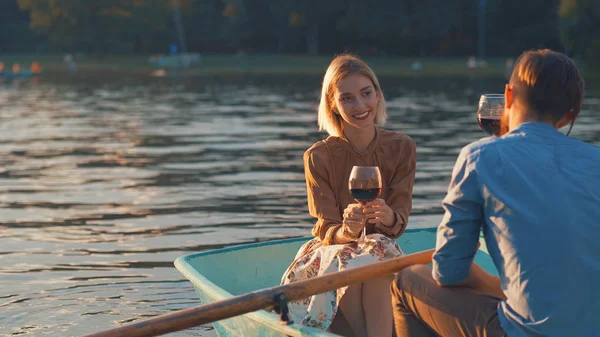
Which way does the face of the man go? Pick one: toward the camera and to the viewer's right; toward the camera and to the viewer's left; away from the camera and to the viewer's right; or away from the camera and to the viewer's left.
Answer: away from the camera and to the viewer's left

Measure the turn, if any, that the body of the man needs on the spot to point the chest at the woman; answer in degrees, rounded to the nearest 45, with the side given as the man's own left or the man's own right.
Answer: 0° — they already face them

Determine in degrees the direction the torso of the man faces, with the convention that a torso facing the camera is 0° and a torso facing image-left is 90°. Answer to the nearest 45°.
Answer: approximately 135°
